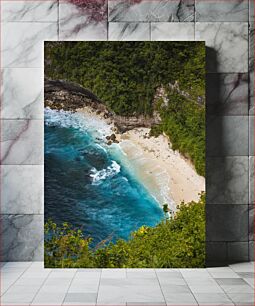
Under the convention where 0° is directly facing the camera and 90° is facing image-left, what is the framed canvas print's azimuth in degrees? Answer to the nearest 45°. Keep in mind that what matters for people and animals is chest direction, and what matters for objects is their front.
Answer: approximately 0°
